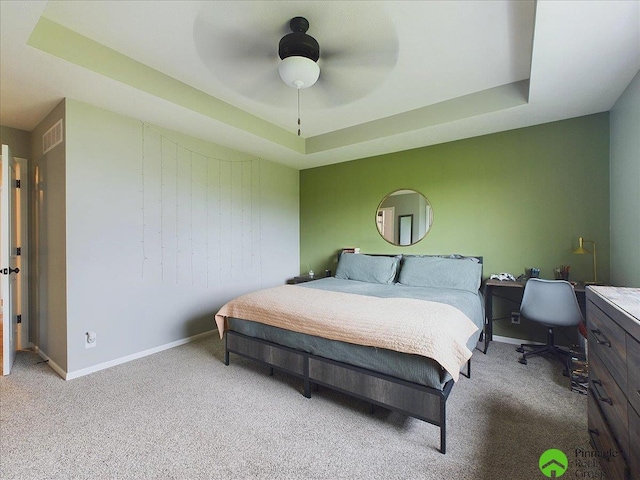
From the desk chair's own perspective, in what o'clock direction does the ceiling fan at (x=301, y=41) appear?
The ceiling fan is roughly at 7 o'clock from the desk chair.

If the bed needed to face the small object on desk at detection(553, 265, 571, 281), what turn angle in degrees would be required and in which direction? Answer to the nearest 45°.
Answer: approximately 180°

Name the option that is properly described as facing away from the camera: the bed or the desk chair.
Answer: the desk chair

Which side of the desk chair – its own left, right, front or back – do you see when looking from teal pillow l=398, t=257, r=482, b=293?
left

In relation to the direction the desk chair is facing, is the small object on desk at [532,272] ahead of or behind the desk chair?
ahead

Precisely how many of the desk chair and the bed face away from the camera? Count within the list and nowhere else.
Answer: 1

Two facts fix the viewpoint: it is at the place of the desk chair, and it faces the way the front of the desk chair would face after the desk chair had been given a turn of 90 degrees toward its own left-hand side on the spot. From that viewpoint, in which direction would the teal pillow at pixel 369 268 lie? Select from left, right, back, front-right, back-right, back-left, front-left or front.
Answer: front

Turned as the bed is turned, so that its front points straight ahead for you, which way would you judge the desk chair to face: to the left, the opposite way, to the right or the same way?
the opposite way

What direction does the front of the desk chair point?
away from the camera

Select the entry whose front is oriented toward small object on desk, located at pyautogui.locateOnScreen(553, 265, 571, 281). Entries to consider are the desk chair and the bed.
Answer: the desk chair

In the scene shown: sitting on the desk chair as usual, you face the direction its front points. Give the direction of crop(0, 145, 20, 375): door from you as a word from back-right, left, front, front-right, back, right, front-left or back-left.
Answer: back-left

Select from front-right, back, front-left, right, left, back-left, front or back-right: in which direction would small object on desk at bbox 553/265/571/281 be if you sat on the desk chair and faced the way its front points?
front

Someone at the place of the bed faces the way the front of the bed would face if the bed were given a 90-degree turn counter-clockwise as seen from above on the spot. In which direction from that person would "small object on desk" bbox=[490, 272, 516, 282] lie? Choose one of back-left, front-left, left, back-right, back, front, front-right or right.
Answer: left
